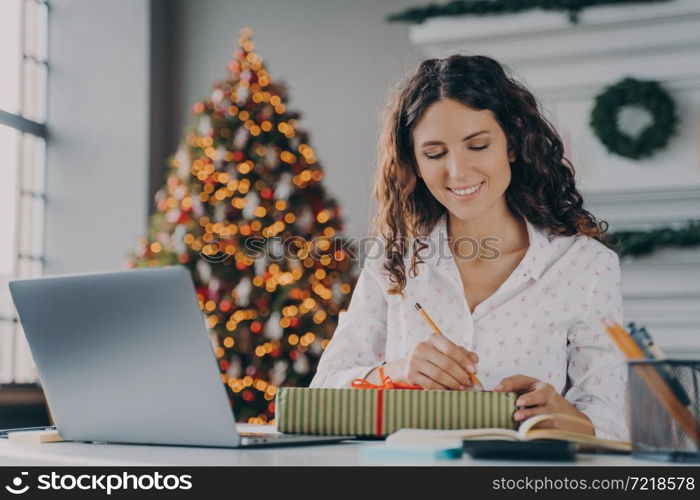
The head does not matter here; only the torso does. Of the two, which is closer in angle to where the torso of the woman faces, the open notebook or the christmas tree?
the open notebook

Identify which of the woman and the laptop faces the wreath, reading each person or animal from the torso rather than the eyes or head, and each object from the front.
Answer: the laptop

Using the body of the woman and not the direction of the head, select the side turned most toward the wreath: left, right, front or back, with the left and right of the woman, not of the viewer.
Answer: back

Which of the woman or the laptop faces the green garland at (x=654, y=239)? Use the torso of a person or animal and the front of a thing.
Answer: the laptop

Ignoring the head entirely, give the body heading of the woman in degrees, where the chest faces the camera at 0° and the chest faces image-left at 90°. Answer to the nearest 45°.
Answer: approximately 0°

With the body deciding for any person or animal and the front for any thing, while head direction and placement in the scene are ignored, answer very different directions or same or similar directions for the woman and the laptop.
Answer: very different directions

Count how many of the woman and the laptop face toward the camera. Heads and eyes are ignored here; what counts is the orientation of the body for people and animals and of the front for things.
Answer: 1

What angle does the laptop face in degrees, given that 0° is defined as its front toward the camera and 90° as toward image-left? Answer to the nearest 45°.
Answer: approximately 225°
